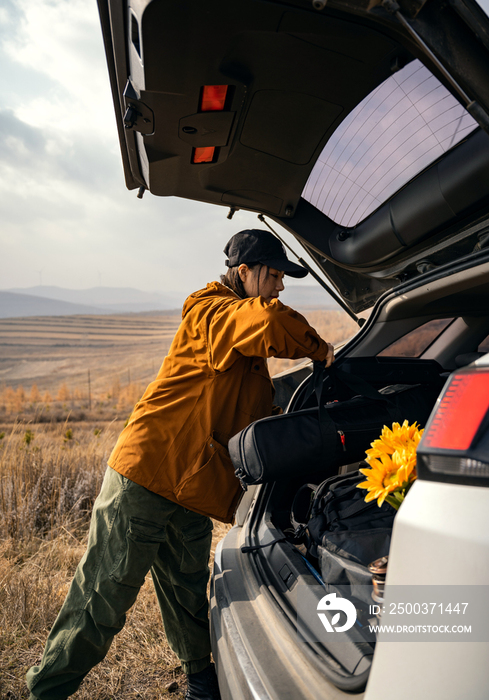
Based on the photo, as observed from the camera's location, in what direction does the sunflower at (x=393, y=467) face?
facing the viewer and to the left of the viewer

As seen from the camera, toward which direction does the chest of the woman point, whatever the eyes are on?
to the viewer's right

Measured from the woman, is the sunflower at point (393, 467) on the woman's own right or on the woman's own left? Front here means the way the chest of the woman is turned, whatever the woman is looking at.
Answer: on the woman's own right

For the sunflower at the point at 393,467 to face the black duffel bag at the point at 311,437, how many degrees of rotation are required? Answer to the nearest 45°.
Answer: approximately 90° to its right

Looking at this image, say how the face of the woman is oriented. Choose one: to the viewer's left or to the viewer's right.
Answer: to the viewer's right

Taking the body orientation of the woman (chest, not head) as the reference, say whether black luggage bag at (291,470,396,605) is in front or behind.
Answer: in front

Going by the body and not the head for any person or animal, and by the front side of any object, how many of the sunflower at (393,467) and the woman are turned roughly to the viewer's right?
1

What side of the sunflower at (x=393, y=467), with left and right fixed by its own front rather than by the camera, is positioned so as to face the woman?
right
